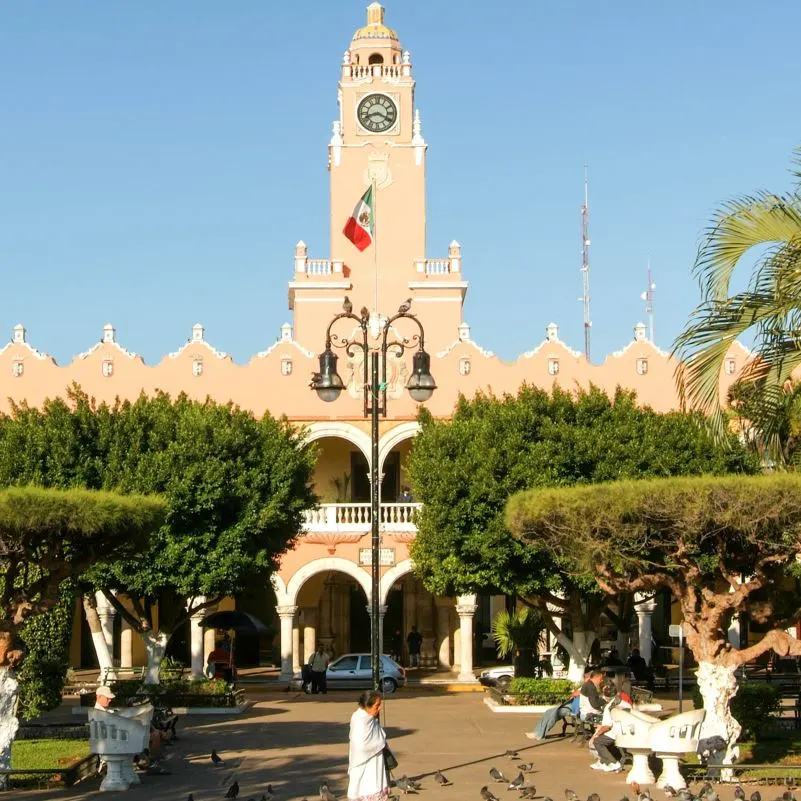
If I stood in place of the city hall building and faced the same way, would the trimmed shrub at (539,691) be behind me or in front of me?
in front

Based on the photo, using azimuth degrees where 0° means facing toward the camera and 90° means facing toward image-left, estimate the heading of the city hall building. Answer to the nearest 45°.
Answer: approximately 0°

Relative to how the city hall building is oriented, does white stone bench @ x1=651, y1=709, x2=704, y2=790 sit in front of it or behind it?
in front
